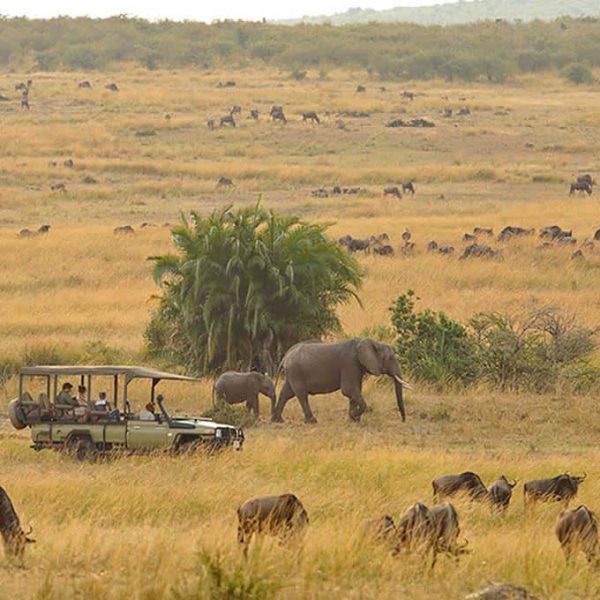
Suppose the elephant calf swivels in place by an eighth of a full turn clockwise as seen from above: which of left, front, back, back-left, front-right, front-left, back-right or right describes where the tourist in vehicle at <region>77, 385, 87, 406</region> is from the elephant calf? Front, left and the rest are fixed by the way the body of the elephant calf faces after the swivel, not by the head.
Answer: right

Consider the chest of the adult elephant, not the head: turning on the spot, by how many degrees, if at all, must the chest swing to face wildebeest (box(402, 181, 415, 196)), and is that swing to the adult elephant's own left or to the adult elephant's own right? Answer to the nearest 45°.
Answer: approximately 90° to the adult elephant's own left

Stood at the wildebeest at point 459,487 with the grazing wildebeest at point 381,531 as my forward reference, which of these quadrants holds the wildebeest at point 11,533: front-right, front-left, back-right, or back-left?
front-right

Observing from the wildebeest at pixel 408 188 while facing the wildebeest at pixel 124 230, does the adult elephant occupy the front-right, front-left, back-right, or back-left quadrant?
front-left

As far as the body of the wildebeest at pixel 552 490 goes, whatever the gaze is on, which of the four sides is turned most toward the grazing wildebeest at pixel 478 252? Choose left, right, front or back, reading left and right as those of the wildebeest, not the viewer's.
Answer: left

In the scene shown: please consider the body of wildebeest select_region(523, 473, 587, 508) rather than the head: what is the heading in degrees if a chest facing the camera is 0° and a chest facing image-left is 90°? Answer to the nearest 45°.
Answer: approximately 270°

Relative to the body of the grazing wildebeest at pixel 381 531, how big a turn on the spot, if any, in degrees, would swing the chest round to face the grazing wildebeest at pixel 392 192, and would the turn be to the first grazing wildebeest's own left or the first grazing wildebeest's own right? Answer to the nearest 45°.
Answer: approximately 90° to the first grazing wildebeest's own left

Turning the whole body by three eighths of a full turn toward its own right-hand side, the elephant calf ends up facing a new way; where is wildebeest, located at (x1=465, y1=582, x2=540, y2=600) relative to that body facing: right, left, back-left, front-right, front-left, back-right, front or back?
front-left

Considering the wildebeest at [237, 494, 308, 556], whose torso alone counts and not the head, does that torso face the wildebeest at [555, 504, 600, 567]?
yes

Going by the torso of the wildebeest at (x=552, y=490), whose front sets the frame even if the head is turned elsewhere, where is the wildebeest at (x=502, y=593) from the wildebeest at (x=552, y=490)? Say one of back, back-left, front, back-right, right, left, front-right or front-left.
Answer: right
